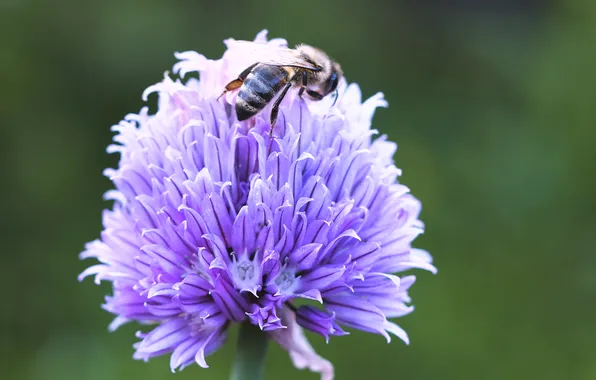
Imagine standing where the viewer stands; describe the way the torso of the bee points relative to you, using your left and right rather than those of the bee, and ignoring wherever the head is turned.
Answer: facing to the right of the viewer
